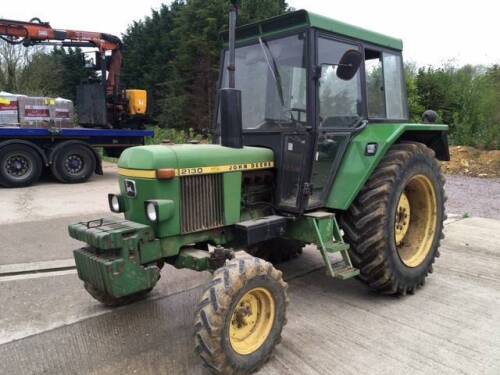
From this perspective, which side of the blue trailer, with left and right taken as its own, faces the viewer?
left

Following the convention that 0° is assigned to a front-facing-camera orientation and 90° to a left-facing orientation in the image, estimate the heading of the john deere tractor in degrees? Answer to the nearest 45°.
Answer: approximately 45°

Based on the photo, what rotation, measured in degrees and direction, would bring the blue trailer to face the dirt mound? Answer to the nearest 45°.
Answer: approximately 180°

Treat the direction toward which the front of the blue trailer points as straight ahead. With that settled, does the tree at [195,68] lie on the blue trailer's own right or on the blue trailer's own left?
on the blue trailer's own right
